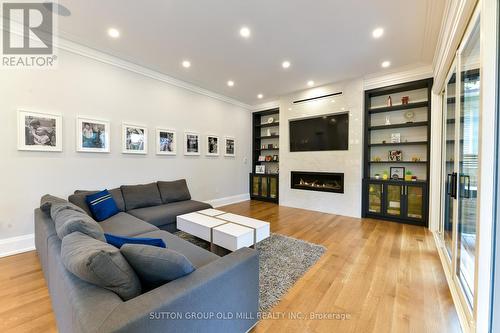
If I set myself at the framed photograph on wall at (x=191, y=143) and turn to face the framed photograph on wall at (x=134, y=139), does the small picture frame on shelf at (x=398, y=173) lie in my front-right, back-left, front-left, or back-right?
back-left

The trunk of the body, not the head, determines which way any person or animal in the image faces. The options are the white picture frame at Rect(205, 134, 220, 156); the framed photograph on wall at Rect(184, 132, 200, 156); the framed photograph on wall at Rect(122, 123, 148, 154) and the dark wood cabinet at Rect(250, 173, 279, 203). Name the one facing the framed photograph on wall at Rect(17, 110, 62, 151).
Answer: the dark wood cabinet

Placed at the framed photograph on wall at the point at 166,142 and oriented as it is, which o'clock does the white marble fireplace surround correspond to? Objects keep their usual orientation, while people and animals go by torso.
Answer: The white marble fireplace surround is roughly at 11 o'clock from the framed photograph on wall.

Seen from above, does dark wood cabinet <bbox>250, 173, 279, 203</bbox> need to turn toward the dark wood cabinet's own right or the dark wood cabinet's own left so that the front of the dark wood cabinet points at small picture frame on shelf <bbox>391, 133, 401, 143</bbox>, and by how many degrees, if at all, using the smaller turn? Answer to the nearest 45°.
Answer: approximately 90° to the dark wood cabinet's own left

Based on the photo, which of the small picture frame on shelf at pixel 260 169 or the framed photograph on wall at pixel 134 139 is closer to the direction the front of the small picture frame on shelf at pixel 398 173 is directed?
the framed photograph on wall

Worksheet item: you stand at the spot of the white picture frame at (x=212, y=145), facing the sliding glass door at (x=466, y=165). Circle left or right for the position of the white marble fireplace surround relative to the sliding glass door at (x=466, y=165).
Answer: left

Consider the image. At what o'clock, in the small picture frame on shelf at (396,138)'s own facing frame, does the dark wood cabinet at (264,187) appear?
The dark wood cabinet is roughly at 3 o'clock from the small picture frame on shelf.

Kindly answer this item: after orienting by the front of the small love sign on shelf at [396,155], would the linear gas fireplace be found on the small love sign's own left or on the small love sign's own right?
on the small love sign's own right

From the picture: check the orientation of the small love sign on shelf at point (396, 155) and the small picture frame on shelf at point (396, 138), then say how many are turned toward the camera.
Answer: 2
